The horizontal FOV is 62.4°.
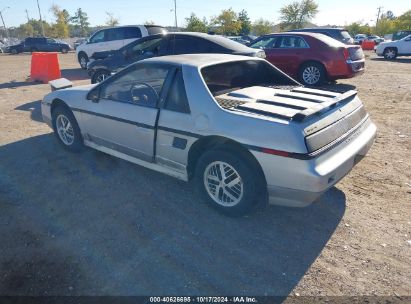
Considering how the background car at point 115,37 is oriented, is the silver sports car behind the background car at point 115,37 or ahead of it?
behind

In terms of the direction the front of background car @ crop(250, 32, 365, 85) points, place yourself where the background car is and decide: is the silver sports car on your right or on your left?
on your left

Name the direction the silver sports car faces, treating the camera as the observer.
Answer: facing away from the viewer and to the left of the viewer

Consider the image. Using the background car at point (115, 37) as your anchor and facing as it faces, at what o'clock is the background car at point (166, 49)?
the background car at point (166, 49) is roughly at 7 o'clock from the background car at point (115, 37).

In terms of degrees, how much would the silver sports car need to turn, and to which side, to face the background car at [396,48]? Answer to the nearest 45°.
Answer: approximately 90° to its right

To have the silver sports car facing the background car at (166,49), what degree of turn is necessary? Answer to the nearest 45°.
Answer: approximately 45° to its right

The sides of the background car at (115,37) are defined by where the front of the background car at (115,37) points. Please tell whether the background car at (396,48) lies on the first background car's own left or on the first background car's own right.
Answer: on the first background car's own right

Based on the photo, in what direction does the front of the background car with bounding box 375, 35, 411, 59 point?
to the viewer's left
